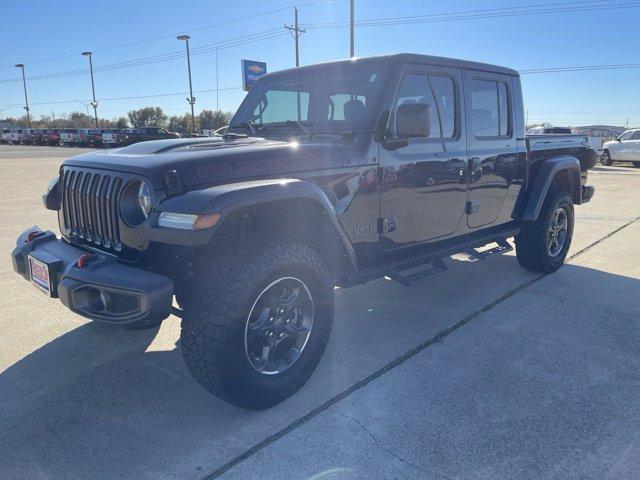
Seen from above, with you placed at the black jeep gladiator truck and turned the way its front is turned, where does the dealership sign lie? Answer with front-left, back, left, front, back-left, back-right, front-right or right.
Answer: back-right

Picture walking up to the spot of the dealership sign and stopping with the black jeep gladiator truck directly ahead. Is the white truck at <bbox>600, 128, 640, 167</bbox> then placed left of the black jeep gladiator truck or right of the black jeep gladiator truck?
left

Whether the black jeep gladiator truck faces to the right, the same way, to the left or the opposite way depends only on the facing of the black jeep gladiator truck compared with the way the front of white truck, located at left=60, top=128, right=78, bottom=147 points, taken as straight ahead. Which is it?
to the right

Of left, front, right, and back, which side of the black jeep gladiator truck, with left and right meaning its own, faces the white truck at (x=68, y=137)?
right

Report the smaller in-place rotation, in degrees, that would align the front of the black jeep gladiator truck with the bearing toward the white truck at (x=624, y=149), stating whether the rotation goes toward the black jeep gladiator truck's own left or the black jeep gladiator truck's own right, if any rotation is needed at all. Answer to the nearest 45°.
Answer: approximately 180°

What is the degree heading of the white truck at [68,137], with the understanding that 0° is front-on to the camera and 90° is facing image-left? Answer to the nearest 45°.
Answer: approximately 0°

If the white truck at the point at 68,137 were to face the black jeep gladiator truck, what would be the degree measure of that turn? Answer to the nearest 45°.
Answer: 0° — it already faces it

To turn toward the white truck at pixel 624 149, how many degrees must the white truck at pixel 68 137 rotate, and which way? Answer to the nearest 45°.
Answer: approximately 45° to its left
